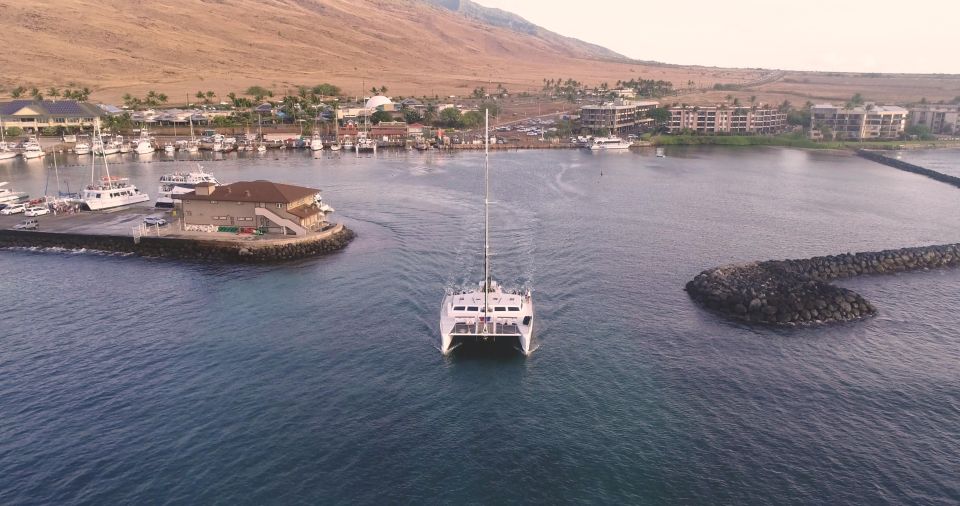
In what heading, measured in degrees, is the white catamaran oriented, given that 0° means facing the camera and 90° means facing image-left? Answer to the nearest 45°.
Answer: approximately 0°

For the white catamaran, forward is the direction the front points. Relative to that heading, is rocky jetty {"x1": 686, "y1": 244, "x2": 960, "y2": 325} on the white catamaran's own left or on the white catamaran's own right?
on the white catamaran's own left
